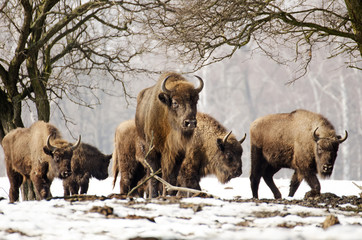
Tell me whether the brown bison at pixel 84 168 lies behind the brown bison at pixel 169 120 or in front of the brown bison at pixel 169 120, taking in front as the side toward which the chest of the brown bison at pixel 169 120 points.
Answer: behind

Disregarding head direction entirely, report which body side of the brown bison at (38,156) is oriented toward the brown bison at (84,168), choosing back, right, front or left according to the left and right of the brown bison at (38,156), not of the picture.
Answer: left

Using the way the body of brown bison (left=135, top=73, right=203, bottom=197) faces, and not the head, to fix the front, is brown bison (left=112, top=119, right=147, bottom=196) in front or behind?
behind

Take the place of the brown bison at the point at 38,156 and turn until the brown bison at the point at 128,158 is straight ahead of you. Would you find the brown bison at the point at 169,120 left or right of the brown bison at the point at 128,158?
right

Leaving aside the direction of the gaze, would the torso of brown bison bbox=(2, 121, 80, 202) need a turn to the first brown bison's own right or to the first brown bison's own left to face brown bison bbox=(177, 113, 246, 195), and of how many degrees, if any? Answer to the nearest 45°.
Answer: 0° — it already faces it

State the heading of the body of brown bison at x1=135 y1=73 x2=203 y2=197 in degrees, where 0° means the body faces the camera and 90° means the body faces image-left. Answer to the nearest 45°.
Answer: approximately 315°

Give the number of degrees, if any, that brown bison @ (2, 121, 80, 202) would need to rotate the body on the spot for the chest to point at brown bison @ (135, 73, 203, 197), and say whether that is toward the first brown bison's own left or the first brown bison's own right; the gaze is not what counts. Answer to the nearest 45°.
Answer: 0° — it already faces it

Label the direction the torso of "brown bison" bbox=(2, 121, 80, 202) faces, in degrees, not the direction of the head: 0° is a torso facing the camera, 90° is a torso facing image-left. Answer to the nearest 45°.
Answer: approximately 315°
